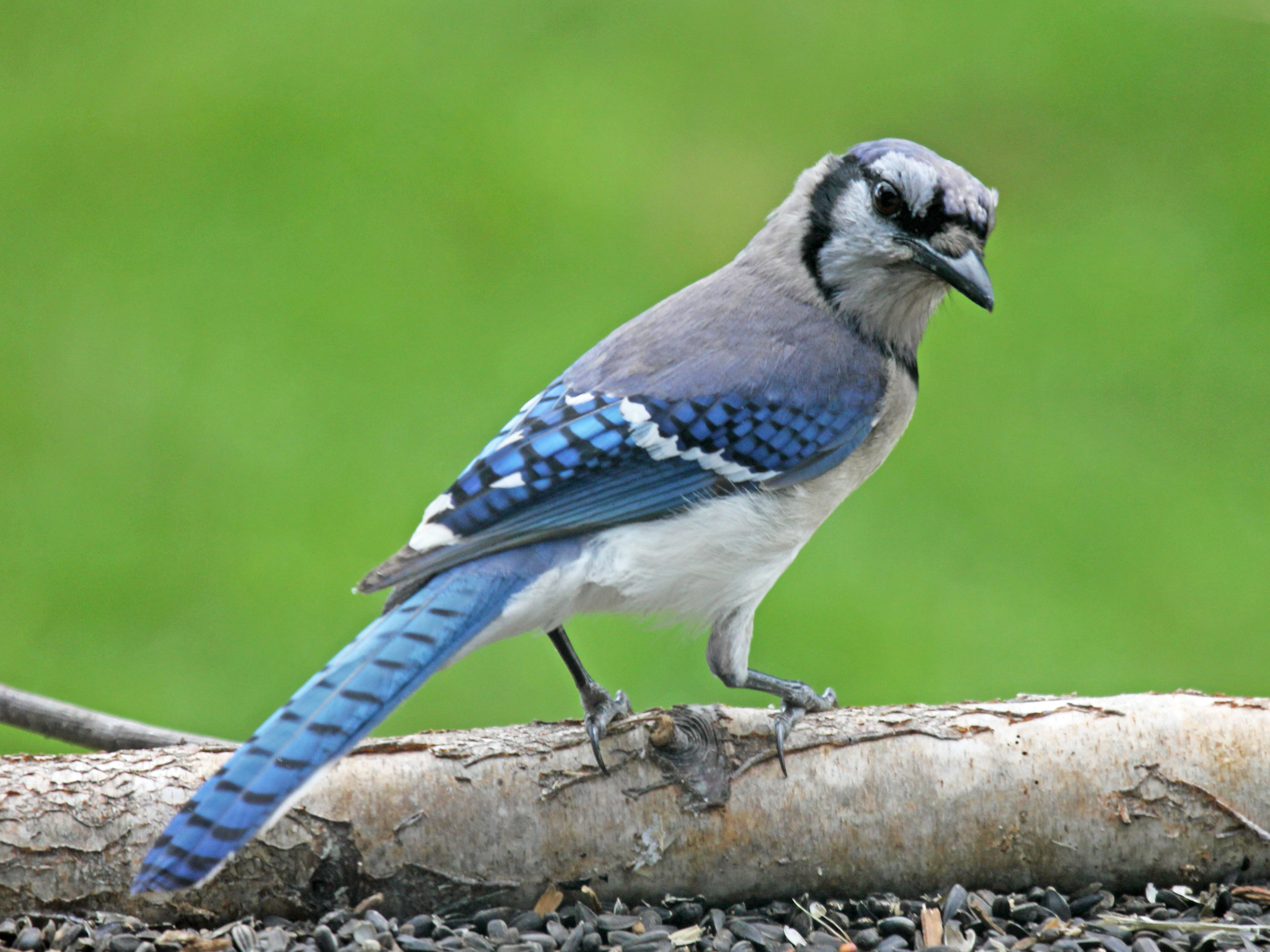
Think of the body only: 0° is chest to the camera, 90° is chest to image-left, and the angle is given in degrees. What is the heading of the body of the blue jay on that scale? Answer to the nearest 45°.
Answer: approximately 270°

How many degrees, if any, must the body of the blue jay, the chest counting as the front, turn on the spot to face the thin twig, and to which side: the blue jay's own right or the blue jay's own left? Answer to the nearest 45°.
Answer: approximately 180°
